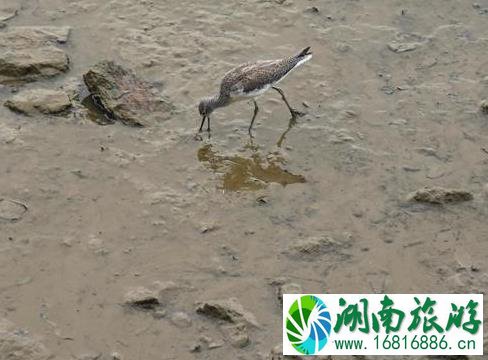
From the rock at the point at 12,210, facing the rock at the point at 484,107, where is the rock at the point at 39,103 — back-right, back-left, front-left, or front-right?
front-left

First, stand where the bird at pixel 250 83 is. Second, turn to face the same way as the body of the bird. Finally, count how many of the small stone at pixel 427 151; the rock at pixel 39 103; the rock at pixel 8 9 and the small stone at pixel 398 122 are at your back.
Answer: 2

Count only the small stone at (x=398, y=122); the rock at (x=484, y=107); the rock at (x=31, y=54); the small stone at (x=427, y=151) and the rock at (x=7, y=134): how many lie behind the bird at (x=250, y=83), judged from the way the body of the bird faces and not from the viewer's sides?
3

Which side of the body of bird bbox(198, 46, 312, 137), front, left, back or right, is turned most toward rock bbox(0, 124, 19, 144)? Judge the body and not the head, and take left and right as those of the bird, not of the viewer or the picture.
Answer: front

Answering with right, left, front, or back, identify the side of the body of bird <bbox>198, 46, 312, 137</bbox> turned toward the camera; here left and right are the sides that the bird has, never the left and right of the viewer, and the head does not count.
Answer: left

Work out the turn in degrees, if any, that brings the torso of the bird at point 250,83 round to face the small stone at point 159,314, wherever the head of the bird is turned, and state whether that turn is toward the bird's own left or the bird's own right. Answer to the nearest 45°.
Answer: approximately 90° to the bird's own left

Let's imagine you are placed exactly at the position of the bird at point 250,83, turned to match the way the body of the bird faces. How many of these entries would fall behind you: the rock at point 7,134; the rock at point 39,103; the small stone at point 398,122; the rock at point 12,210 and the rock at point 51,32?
1

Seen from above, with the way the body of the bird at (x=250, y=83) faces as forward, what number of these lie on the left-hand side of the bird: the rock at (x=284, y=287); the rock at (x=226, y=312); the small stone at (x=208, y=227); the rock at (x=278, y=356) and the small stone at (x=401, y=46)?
4

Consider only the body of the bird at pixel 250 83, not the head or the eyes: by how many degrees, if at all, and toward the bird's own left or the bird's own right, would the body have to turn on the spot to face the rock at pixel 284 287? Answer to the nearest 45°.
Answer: approximately 90° to the bird's own left

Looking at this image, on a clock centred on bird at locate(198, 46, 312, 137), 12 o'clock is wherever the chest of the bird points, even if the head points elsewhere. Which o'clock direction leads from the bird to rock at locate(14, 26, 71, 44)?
The rock is roughly at 1 o'clock from the bird.

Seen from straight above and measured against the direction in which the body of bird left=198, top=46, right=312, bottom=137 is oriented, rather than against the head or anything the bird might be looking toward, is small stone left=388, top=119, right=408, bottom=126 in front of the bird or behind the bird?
behind

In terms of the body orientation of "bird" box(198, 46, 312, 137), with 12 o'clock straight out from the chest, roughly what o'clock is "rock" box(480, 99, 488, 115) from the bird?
The rock is roughly at 6 o'clock from the bird.

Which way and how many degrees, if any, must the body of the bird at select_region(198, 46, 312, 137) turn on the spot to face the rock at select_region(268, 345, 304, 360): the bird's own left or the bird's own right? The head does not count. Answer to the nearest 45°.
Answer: approximately 90° to the bird's own left

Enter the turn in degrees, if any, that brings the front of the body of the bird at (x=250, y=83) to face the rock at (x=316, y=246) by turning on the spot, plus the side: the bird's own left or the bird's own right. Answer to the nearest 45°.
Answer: approximately 90° to the bird's own left

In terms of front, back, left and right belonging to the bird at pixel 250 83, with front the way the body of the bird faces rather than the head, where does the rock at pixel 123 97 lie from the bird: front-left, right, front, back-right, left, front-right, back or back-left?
front

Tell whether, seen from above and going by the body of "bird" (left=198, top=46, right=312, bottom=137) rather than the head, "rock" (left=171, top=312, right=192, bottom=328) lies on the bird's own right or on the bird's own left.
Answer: on the bird's own left

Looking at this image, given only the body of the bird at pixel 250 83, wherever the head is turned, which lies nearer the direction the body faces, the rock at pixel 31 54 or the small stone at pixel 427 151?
the rock

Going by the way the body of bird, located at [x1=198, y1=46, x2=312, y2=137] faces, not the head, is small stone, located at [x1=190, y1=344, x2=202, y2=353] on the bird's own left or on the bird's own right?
on the bird's own left
